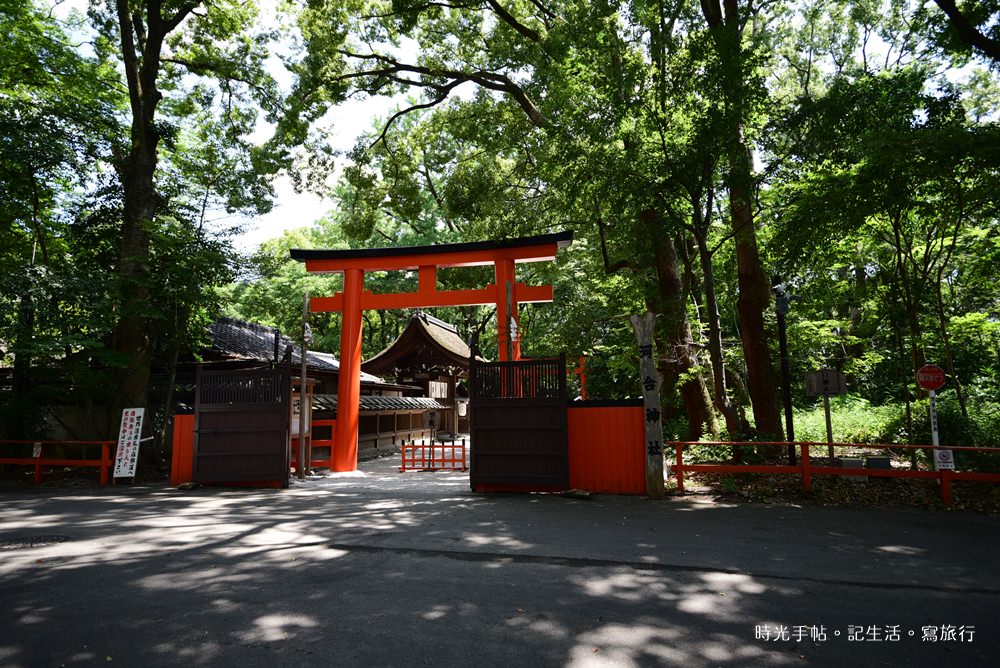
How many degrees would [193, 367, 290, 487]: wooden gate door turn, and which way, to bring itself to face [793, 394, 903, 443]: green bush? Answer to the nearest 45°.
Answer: approximately 90° to its left

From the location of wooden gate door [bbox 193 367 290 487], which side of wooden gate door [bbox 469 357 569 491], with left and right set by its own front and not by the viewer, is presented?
right

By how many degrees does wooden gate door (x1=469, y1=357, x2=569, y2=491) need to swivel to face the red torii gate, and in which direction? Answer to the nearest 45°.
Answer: approximately 135° to its right

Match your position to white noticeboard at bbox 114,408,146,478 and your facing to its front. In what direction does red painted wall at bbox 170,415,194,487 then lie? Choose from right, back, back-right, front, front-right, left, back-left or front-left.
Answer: front-left

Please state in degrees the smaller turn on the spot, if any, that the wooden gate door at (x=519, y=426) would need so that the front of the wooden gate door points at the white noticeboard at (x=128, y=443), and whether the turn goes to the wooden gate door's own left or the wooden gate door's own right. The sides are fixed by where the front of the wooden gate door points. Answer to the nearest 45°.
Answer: approximately 90° to the wooden gate door's own right

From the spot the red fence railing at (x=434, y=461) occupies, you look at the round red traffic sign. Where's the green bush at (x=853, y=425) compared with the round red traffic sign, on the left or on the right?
left

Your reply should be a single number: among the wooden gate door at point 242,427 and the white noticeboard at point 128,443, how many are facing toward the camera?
2
